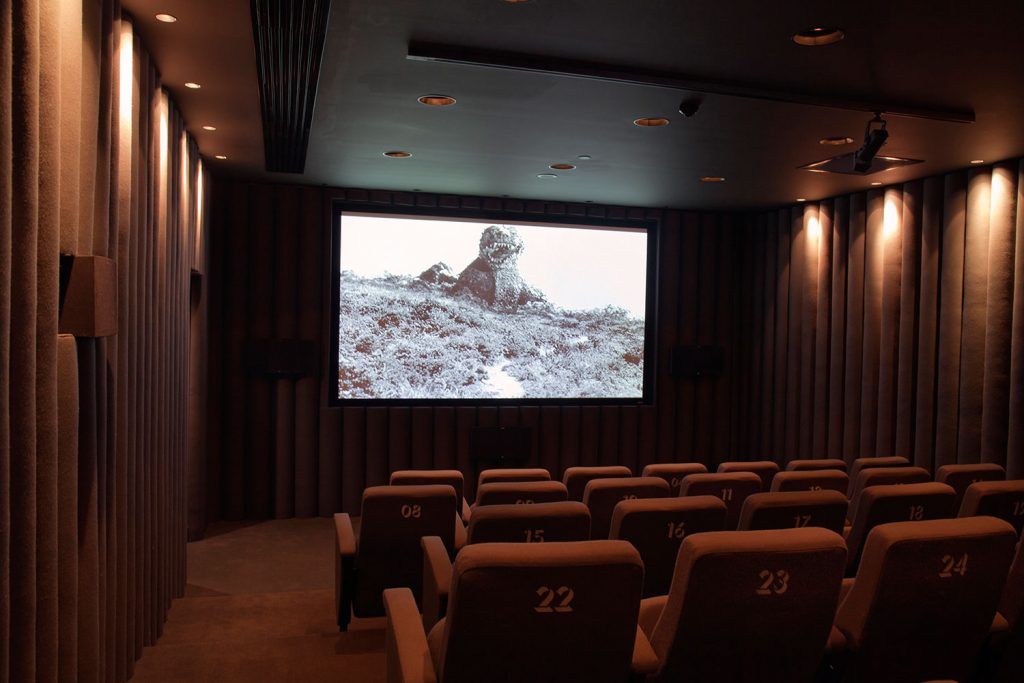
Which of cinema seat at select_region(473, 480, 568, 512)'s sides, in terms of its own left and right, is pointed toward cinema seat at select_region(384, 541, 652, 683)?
back

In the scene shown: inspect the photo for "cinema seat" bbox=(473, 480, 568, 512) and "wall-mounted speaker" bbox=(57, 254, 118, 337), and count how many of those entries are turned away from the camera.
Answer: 1

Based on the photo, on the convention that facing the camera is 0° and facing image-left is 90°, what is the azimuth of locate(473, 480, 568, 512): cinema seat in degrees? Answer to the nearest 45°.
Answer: approximately 180°

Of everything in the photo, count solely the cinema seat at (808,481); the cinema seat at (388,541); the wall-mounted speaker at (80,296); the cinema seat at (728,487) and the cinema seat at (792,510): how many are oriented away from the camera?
4

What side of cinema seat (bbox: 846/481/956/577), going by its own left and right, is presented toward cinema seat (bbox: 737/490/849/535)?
left

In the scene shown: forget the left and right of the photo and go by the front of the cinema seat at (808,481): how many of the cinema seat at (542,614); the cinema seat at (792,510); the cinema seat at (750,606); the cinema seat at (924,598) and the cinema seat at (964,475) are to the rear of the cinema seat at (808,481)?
4

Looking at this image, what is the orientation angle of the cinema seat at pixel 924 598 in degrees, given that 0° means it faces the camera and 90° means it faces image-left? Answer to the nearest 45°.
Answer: approximately 135°

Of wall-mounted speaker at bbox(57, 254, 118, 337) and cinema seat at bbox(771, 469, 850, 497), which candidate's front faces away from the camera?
the cinema seat

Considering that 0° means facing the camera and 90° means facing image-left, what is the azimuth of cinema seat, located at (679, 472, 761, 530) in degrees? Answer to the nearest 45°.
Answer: approximately 180°

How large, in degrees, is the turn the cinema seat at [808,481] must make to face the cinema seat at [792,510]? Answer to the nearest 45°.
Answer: approximately 180°

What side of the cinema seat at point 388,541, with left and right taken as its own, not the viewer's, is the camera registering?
back

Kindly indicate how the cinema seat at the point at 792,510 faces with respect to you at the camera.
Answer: facing away from the viewer
